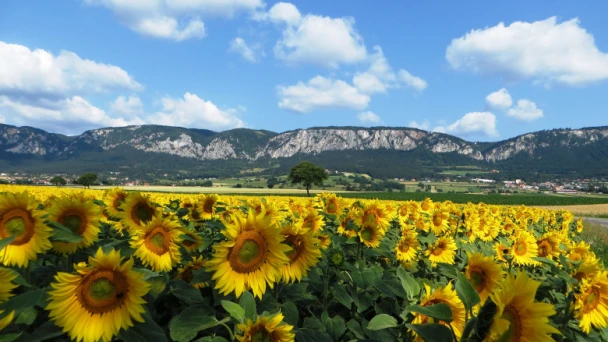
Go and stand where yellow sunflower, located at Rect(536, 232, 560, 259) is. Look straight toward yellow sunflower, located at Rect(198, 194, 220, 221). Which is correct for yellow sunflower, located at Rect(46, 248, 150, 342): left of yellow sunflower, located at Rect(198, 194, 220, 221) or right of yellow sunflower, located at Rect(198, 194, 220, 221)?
left

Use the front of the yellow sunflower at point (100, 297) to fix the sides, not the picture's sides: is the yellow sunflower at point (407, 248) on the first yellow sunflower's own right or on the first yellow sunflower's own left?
on the first yellow sunflower's own left

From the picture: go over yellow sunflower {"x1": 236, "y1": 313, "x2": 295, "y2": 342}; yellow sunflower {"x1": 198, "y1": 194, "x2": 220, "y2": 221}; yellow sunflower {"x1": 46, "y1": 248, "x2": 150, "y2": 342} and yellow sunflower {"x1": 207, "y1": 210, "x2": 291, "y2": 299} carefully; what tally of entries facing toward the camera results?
4

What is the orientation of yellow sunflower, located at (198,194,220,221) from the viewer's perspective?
toward the camera

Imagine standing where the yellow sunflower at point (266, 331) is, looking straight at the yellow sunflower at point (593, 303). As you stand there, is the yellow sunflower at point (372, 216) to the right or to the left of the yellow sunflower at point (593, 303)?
left

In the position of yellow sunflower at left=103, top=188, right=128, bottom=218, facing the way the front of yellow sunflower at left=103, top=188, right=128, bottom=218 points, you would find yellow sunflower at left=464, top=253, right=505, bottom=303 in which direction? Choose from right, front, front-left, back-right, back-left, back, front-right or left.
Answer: front

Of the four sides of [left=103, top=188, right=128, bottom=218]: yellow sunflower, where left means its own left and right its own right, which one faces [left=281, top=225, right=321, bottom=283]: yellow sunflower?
front

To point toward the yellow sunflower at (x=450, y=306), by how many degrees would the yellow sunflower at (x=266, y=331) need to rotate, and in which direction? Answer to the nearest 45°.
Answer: approximately 90° to its left

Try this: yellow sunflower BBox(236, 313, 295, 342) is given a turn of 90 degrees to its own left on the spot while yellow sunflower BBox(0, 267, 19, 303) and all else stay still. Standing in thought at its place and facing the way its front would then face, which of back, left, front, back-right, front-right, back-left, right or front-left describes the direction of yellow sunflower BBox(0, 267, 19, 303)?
back

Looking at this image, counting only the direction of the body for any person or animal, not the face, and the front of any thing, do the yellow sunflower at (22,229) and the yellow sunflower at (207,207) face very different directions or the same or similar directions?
same or similar directions

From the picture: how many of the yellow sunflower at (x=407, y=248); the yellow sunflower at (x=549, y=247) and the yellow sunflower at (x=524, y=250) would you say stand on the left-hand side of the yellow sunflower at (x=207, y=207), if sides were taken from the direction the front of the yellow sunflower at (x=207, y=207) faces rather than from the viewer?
3

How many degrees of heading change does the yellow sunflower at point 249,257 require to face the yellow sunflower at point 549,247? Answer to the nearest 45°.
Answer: approximately 135° to its left

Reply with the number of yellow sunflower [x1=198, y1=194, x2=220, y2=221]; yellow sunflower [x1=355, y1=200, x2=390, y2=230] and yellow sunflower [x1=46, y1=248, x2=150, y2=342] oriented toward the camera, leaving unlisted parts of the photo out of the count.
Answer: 3

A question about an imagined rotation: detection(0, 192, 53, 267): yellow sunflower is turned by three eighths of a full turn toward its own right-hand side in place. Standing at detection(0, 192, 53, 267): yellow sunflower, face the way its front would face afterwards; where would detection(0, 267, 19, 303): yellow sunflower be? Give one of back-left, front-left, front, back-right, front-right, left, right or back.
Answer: back-left

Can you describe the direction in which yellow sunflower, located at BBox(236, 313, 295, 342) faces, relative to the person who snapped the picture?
facing the viewer

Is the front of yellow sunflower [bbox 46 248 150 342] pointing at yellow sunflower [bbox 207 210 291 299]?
no

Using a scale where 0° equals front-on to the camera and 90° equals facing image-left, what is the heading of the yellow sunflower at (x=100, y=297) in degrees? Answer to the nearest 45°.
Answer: approximately 0°

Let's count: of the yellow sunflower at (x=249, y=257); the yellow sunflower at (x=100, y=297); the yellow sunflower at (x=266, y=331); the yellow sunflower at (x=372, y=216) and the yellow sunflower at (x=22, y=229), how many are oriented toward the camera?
5

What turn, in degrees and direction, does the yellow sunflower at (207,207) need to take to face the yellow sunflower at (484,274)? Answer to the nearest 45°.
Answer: approximately 45° to its left
